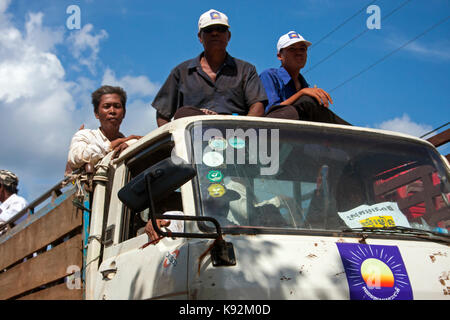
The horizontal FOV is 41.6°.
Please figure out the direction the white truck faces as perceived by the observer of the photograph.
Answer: facing the viewer and to the right of the viewer

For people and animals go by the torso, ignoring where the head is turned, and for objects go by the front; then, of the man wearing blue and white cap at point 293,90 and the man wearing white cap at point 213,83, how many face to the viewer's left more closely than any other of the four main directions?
0

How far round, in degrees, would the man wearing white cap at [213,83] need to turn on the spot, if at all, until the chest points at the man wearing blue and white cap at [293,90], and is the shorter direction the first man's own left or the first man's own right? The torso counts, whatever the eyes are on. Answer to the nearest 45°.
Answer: approximately 135° to the first man's own left

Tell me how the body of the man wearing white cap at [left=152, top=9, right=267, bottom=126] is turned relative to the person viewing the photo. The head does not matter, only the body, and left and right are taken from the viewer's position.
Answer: facing the viewer
